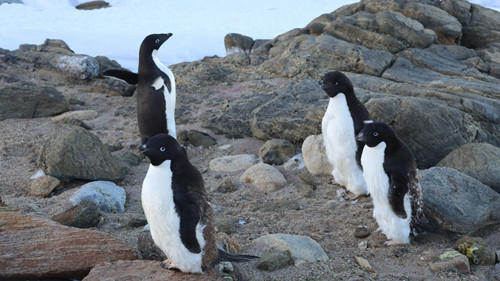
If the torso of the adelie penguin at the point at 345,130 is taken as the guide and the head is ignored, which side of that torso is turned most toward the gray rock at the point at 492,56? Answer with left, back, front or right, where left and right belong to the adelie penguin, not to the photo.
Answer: back

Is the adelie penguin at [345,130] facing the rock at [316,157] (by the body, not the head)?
no

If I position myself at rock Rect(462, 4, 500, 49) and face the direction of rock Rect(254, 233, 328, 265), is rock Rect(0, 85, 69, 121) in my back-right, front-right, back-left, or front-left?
front-right

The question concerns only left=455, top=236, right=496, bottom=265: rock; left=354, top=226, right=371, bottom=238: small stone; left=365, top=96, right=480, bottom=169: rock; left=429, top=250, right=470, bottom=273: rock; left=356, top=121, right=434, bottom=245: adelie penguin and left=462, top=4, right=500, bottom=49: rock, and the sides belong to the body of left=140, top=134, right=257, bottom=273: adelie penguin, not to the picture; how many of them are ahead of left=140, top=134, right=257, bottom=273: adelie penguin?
0

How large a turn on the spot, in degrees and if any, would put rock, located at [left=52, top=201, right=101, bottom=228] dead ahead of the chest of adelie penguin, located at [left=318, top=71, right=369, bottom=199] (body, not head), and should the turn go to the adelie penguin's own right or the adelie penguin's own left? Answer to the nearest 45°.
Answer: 0° — it already faces it

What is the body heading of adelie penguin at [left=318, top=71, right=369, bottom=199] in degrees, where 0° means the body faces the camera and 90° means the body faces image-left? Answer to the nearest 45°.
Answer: approximately 45°

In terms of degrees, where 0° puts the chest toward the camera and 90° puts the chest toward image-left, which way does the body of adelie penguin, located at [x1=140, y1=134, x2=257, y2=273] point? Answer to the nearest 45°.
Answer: approximately 90°

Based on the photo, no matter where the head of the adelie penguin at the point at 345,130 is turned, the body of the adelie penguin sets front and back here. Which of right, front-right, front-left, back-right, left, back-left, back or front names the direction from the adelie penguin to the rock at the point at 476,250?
left

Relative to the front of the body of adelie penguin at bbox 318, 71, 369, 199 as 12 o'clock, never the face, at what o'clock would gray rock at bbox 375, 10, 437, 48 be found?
The gray rock is roughly at 5 o'clock from the adelie penguin.

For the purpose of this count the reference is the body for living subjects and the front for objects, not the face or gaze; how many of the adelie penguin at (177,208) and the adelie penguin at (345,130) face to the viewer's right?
0

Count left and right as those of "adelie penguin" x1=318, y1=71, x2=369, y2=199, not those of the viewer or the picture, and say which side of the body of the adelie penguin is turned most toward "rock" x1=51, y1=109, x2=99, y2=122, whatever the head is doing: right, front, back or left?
right

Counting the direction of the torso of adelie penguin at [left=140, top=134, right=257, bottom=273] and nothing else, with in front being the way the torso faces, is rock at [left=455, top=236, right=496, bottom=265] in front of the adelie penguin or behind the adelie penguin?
behind

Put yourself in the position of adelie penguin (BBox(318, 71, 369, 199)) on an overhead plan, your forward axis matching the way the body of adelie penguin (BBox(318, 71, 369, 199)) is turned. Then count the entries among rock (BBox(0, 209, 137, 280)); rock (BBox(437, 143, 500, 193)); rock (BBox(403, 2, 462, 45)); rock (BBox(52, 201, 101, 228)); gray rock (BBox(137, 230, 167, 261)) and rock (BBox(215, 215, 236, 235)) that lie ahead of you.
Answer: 4

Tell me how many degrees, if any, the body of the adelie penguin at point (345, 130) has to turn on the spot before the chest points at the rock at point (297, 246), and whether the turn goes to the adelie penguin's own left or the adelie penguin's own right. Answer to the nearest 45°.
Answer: approximately 45° to the adelie penguin's own left

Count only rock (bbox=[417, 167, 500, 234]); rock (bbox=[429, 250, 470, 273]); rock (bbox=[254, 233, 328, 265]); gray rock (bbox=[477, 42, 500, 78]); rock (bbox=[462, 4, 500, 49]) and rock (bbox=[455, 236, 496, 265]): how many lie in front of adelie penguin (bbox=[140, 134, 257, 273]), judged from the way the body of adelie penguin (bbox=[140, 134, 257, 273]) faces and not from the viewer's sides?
0
